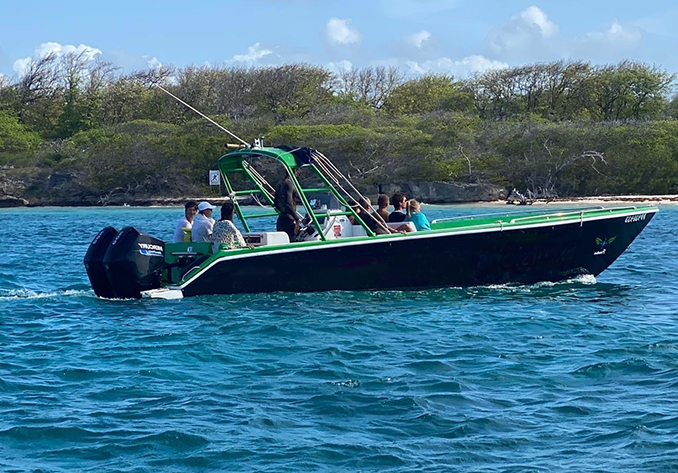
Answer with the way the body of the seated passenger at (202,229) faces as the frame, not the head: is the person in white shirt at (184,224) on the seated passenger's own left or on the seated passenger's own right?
on the seated passenger's own left

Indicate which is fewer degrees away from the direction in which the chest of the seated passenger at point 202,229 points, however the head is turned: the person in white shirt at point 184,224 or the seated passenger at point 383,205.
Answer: the seated passenger

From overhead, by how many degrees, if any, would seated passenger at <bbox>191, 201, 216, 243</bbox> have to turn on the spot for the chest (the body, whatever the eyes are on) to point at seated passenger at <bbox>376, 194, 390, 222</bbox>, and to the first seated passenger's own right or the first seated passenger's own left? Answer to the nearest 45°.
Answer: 0° — they already face them

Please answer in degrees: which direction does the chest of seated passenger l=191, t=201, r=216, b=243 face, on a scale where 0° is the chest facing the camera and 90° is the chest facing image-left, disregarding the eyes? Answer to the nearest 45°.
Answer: approximately 270°

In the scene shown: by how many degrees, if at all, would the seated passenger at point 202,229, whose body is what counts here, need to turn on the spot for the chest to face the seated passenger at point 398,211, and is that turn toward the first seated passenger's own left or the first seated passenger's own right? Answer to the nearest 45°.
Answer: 0° — they already face them

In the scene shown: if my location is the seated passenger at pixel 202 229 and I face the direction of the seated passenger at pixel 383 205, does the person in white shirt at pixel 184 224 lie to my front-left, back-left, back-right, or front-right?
back-left

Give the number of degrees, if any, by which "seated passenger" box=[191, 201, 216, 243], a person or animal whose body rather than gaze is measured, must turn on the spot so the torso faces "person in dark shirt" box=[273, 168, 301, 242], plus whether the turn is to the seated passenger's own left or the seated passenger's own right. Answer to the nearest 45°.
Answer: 0° — they already face them

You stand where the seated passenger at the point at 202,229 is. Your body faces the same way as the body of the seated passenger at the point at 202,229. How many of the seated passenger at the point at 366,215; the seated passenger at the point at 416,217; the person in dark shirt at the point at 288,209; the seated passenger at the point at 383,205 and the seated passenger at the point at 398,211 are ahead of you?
5

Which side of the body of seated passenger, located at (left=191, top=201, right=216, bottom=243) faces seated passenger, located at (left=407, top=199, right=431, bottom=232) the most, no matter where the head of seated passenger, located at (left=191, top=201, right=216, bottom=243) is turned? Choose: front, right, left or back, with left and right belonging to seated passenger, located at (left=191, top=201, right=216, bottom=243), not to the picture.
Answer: front

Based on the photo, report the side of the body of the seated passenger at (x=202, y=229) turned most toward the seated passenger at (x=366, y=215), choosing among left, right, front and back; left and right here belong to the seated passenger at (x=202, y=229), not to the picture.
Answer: front
